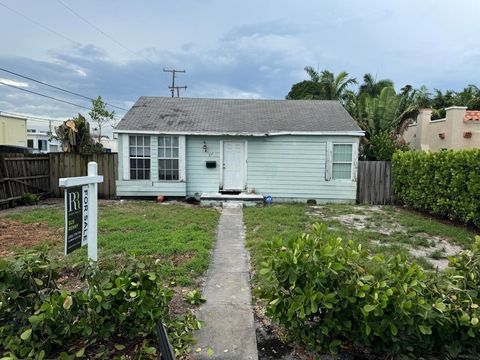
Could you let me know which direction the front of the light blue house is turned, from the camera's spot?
facing the viewer

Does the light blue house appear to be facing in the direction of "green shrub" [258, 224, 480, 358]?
yes

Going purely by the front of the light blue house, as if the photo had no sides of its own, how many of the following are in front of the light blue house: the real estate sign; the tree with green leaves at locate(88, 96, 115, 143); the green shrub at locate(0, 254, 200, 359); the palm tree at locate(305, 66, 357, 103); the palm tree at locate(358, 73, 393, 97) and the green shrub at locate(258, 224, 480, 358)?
3

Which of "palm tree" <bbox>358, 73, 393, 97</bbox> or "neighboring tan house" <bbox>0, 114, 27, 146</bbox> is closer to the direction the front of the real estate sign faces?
the palm tree

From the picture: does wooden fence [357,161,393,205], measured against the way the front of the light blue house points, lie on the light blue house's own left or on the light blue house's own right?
on the light blue house's own left

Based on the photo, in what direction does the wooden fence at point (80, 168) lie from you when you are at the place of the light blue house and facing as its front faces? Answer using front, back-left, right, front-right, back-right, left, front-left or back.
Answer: right

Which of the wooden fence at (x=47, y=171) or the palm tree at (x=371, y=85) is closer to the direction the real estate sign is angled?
the palm tree

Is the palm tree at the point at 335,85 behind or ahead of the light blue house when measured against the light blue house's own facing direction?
behind

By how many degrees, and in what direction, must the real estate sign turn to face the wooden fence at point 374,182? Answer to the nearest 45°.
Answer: approximately 90° to its left

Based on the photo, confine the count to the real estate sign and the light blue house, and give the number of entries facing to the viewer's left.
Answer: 0

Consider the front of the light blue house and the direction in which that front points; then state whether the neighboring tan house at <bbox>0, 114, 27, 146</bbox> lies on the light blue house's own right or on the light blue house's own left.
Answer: on the light blue house's own right

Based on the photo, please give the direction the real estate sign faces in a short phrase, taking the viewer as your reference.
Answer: facing the viewer and to the right of the viewer

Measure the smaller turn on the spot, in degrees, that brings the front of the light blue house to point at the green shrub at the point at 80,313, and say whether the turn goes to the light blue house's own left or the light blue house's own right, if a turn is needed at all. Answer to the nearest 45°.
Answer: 0° — it already faces it

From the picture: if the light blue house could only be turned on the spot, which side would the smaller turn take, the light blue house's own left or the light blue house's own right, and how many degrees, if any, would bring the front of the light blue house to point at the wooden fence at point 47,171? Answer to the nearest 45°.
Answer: approximately 90° to the light blue house's own right

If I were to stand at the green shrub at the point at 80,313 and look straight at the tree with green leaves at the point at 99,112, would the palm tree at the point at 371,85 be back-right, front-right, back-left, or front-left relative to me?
front-right

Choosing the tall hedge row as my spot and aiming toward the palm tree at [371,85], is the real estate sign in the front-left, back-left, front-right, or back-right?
back-left

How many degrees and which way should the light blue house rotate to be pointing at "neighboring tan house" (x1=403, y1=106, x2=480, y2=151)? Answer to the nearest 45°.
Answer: approximately 90° to its left

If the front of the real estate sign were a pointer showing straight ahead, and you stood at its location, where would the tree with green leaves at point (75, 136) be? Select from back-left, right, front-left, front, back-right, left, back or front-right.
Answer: back-left
